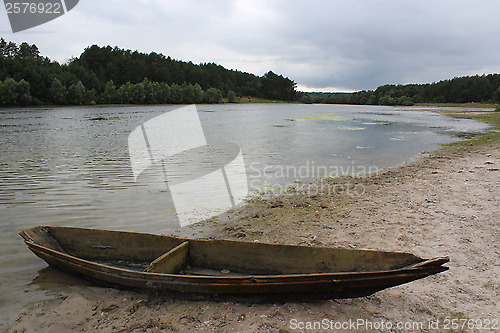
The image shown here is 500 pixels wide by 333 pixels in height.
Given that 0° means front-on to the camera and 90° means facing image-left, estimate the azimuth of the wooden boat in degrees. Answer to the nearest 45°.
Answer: approximately 270°
